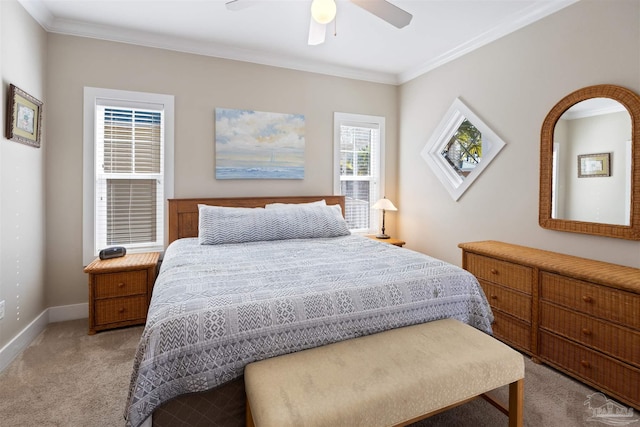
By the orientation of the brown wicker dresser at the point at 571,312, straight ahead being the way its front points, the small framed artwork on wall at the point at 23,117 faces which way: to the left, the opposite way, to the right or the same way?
the opposite way

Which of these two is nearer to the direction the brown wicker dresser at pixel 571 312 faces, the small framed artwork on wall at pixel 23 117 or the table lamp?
the small framed artwork on wall

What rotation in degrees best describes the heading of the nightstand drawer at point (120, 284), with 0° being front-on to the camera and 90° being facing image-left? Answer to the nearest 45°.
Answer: approximately 0°

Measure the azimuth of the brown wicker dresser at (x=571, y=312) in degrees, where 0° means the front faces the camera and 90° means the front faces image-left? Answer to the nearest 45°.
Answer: approximately 45°

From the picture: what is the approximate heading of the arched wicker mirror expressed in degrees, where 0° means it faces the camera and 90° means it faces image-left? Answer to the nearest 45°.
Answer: approximately 45°

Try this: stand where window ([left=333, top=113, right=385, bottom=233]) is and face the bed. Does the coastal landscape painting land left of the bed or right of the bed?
right

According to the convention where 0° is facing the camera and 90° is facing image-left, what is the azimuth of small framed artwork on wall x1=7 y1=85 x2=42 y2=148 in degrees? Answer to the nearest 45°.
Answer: approximately 315°
